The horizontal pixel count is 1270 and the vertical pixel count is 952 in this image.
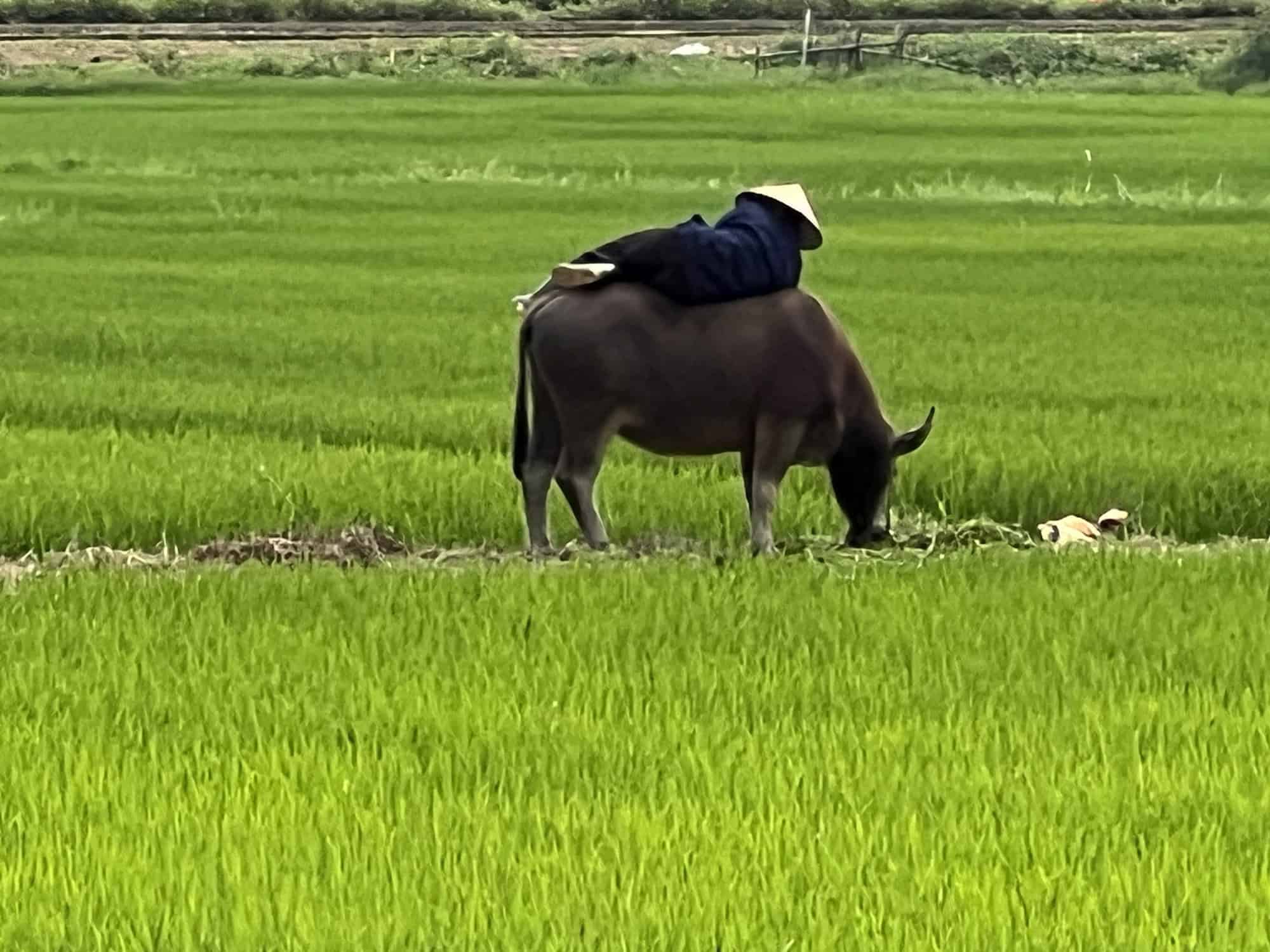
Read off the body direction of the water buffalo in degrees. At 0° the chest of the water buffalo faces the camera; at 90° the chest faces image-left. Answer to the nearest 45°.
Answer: approximately 270°

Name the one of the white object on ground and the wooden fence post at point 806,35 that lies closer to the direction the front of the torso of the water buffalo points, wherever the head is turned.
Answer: the white object on ground

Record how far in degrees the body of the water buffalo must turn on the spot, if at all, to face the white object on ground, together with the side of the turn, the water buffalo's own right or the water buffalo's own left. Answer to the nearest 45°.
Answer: approximately 45° to the water buffalo's own left

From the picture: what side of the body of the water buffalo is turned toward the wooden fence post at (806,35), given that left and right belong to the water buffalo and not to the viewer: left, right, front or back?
left
